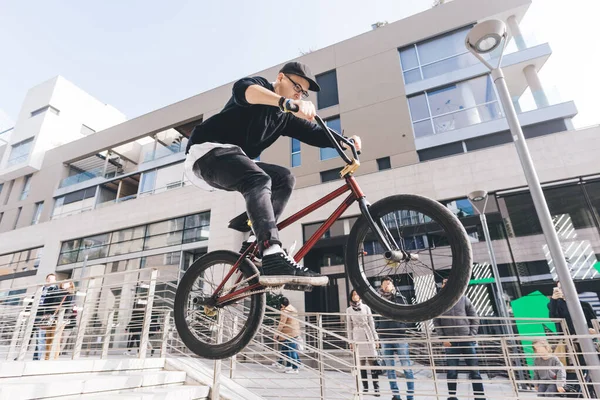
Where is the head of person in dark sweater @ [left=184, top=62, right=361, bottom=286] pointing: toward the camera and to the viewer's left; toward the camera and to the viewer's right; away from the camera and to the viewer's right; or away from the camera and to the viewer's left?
toward the camera and to the viewer's right

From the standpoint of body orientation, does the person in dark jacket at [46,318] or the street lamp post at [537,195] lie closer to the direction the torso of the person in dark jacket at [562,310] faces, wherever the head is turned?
the street lamp post

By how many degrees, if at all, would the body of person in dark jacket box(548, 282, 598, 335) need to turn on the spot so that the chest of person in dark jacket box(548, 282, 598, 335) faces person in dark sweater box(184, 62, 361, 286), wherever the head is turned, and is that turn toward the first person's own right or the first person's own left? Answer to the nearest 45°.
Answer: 0° — they already face them

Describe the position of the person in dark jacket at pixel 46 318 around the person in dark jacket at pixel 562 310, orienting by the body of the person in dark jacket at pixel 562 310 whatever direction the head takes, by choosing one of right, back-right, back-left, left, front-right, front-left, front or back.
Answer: front-right

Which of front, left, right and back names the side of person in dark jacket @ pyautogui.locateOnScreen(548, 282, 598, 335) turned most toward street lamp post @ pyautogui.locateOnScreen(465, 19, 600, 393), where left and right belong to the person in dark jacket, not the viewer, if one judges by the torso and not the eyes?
front

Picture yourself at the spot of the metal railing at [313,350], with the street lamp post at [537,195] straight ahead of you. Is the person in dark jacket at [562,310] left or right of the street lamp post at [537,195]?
left
